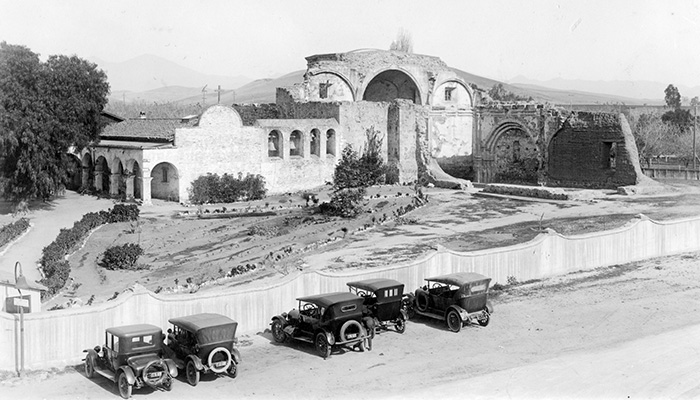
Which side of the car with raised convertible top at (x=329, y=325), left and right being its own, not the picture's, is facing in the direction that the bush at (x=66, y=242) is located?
front

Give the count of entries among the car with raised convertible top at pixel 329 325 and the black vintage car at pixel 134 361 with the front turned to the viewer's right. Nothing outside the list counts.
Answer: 0

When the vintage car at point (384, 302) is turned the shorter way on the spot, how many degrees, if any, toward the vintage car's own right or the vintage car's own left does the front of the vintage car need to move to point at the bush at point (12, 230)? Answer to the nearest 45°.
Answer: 0° — it already faces it

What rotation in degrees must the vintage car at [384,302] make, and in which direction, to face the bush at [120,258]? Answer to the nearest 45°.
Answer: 0° — it already faces it

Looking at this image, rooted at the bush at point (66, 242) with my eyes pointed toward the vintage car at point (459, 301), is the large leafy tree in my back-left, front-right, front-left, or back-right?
back-left

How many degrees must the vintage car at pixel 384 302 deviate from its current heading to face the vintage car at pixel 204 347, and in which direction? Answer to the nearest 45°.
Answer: approximately 90° to its left

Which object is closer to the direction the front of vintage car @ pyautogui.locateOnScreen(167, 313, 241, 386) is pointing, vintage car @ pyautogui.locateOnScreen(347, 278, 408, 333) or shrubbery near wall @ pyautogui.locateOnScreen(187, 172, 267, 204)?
the shrubbery near wall

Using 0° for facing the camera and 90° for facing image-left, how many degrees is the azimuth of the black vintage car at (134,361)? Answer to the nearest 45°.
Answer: approximately 135°

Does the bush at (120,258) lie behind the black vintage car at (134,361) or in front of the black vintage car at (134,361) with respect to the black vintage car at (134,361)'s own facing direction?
in front
